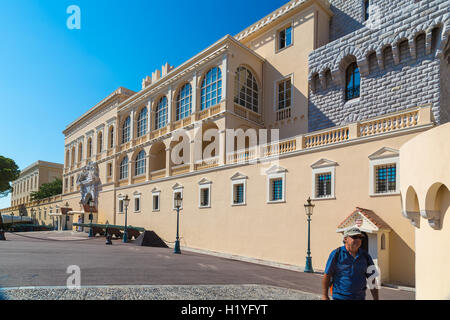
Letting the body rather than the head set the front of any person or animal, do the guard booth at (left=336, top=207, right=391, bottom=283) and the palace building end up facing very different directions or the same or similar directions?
same or similar directions

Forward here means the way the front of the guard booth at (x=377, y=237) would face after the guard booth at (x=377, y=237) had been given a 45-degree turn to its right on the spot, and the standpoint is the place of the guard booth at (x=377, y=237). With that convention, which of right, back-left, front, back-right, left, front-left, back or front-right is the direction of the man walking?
left

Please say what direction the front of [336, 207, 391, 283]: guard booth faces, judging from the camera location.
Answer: facing the viewer and to the left of the viewer

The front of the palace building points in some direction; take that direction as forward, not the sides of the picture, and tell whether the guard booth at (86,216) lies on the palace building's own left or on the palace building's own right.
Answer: on the palace building's own right

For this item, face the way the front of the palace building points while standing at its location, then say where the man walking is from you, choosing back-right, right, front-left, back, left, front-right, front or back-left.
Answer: front-left

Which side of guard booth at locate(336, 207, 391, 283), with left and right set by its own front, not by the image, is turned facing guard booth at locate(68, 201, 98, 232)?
right
